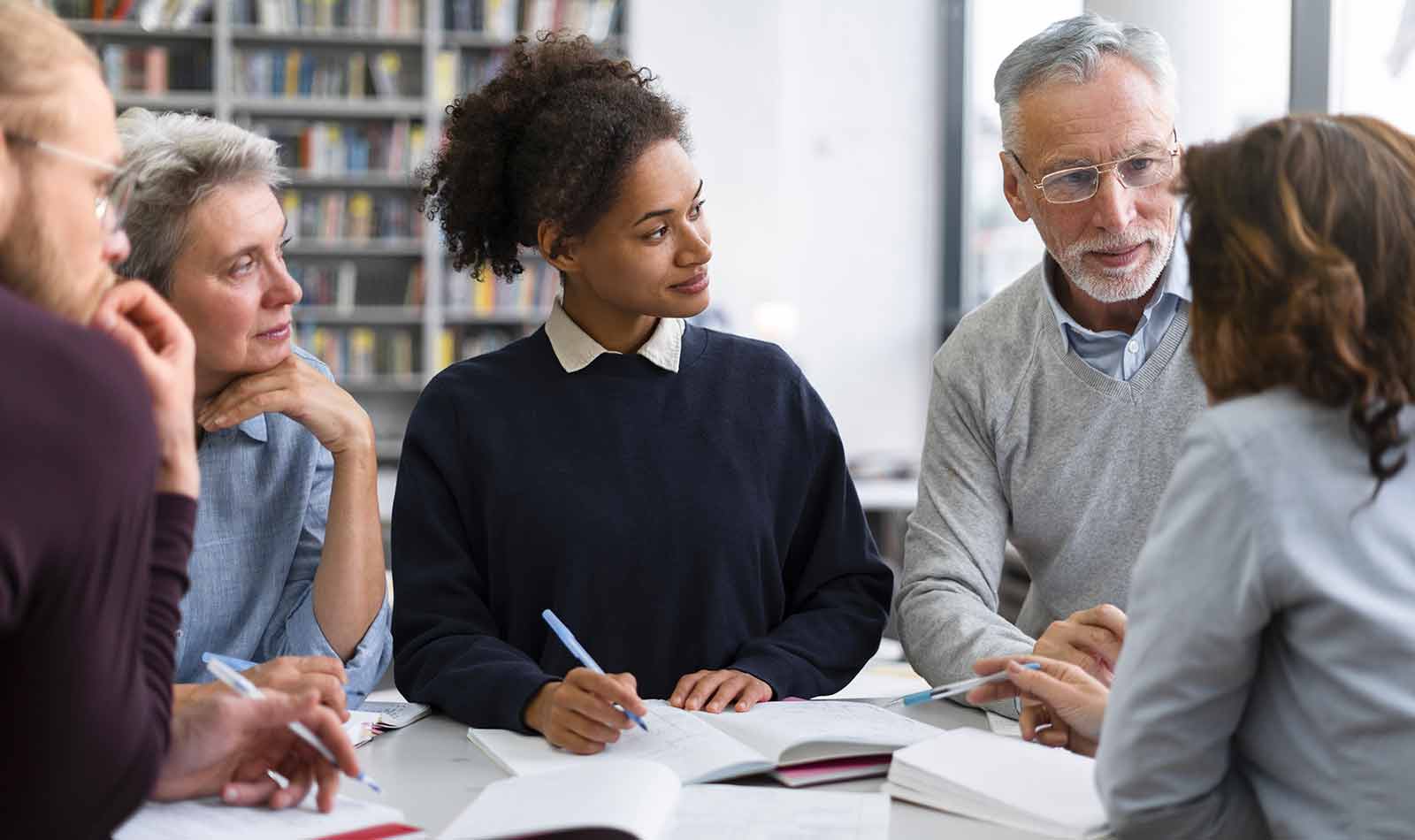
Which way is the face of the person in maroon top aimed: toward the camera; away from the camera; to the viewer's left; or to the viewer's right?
to the viewer's right

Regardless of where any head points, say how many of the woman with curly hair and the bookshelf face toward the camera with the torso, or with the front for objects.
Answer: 2

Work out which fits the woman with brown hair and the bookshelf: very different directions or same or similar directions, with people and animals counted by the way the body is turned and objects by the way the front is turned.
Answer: very different directions

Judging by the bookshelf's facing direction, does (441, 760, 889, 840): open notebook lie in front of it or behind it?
in front

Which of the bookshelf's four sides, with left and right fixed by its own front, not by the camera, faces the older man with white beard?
front

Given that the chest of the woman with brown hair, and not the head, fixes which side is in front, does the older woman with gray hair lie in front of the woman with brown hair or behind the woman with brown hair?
in front

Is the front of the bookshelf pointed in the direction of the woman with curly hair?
yes

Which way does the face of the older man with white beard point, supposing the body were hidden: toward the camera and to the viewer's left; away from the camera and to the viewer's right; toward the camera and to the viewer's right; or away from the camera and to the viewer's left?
toward the camera and to the viewer's right

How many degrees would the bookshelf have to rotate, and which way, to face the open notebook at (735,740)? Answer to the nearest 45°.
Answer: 0° — it already faces it

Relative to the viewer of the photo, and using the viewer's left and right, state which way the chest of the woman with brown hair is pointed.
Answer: facing away from the viewer and to the left of the viewer

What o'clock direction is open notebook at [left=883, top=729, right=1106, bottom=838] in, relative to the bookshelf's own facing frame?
The open notebook is roughly at 12 o'clock from the bookshelf.

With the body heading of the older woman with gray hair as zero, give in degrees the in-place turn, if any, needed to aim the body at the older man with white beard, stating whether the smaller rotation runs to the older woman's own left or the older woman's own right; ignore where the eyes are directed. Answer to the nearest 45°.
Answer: approximately 45° to the older woman's own left

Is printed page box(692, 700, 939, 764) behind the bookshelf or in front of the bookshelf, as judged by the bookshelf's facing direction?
in front
